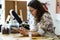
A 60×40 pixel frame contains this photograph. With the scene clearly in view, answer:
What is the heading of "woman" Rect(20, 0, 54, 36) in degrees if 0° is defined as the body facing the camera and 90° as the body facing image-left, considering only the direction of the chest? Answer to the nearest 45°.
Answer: approximately 90°
